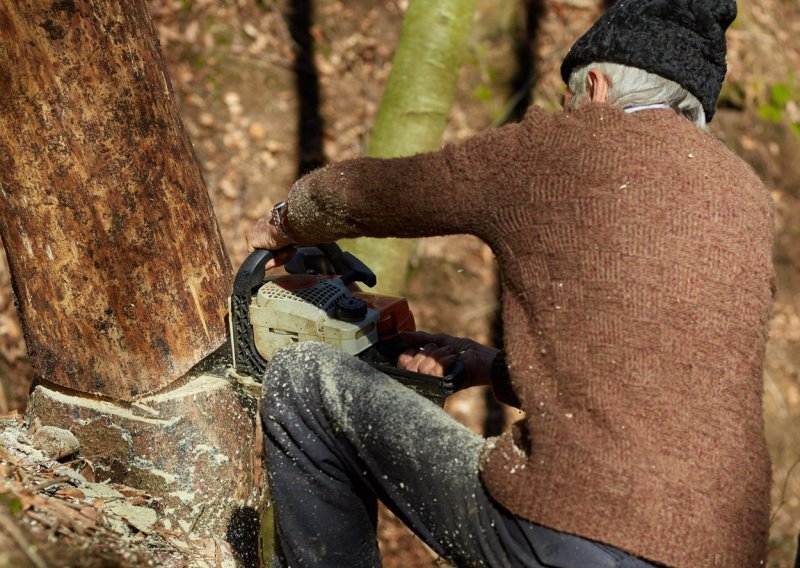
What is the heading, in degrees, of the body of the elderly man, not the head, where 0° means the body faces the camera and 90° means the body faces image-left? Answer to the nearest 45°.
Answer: approximately 135°

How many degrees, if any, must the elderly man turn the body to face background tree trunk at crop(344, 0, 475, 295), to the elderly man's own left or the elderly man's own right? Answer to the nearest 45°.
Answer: approximately 45° to the elderly man's own right

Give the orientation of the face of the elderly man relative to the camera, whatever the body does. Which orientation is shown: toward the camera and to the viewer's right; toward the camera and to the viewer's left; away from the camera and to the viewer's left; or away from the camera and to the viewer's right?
away from the camera and to the viewer's left

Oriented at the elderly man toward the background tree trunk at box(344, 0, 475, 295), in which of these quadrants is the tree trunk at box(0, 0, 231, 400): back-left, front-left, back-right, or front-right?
front-left

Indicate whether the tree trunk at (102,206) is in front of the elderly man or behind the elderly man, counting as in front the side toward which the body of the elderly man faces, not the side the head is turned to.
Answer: in front
